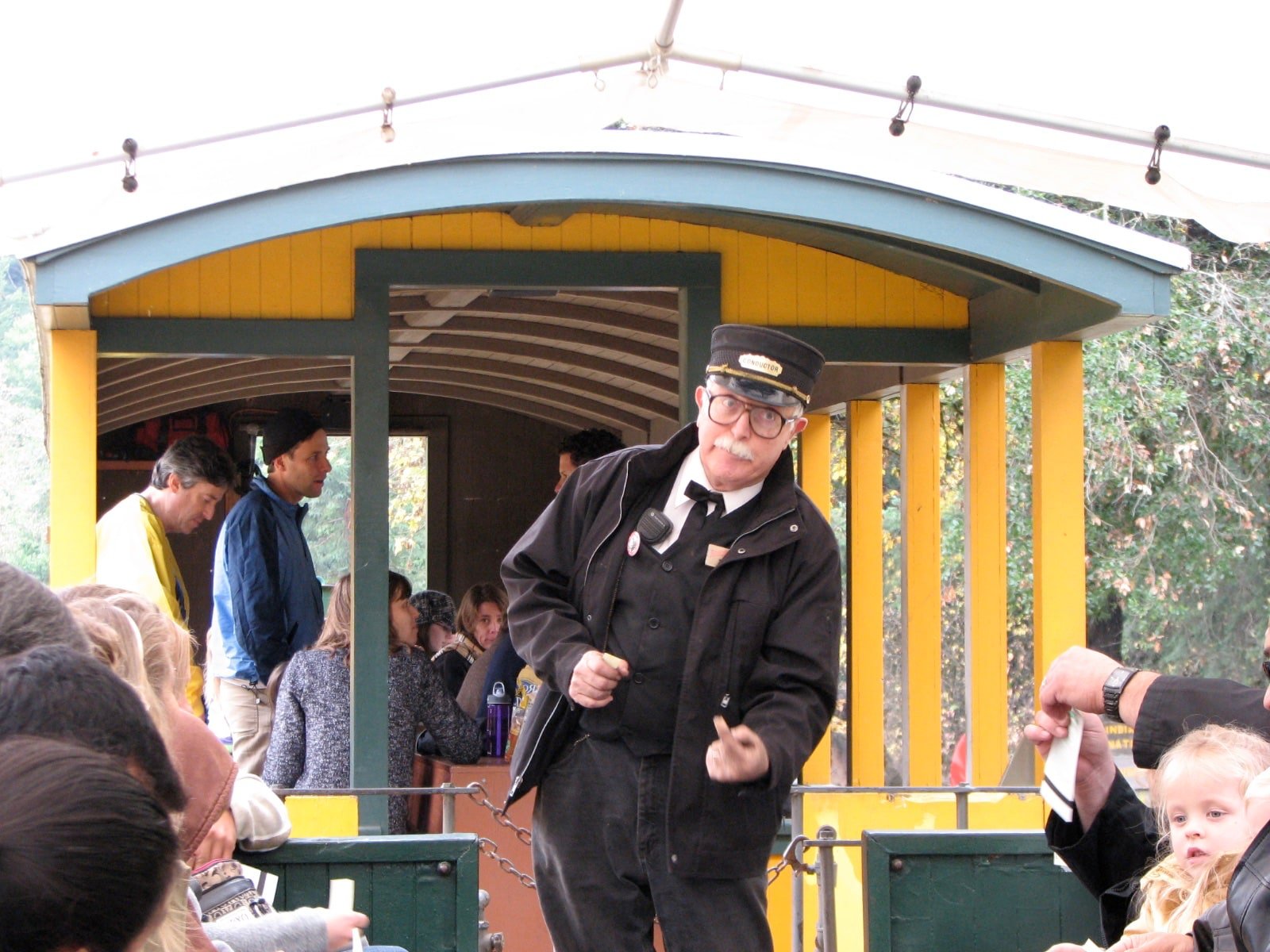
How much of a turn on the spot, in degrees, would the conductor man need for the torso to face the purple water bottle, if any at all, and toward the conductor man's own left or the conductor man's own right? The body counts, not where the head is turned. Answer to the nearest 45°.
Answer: approximately 180°

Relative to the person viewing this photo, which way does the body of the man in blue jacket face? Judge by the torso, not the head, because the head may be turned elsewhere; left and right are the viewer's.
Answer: facing to the right of the viewer

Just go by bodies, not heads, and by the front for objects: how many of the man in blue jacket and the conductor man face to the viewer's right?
1

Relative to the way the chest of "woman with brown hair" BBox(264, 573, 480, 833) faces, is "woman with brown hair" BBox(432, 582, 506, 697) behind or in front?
in front

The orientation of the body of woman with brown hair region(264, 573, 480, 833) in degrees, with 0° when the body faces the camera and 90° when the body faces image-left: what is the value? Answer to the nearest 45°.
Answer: approximately 225°

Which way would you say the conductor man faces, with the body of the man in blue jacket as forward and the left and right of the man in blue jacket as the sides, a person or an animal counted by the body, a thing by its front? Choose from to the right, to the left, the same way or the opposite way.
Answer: to the right

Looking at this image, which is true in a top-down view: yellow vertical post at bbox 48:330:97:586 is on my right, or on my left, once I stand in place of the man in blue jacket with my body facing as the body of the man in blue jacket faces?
on my right

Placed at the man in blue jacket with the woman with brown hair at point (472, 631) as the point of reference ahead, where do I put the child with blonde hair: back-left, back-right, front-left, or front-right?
back-right

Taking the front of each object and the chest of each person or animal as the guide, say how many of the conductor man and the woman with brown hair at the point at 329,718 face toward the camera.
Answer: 1

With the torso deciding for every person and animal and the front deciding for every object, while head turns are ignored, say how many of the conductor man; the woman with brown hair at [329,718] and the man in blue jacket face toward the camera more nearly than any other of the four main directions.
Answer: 1

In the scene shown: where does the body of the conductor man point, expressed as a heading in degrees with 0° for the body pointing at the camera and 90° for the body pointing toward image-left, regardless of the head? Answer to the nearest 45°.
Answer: approximately 0°

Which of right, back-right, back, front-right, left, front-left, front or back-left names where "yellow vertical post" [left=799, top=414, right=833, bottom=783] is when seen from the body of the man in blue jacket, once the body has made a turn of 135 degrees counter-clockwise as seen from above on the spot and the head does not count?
right

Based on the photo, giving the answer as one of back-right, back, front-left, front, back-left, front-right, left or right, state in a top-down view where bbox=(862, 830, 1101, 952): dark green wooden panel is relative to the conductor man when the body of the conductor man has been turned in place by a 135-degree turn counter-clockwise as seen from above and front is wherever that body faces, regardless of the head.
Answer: front

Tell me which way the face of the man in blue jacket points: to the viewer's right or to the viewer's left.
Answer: to the viewer's right

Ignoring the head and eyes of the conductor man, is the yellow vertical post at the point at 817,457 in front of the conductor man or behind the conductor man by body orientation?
behind
